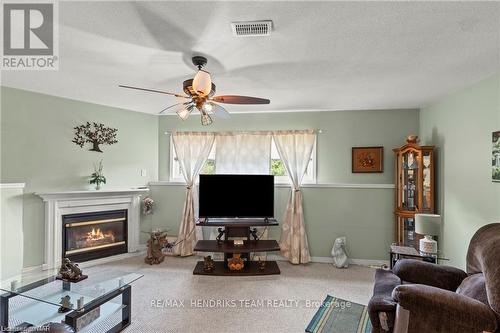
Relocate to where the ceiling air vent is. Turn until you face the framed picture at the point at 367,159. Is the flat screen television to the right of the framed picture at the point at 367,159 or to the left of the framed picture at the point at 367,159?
left

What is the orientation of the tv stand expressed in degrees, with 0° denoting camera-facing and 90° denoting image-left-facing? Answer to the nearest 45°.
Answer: approximately 0°

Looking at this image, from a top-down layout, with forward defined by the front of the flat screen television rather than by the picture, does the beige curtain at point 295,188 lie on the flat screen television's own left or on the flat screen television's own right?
on the flat screen television's own left

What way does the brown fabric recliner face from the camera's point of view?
to the viewer's left

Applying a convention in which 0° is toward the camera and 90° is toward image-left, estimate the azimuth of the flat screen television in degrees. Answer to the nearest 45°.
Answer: approximately 0°

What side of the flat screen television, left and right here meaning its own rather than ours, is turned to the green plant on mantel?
right

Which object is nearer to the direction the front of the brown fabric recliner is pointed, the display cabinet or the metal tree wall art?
the metal tree wall art

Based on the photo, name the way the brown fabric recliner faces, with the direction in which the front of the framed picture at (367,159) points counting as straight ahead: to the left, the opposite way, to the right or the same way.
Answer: to the right
